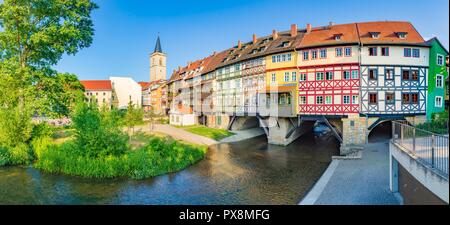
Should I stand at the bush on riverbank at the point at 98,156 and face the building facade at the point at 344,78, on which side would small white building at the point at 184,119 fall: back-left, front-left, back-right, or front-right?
front-left

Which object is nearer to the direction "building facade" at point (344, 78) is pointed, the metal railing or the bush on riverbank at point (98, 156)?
the bush on riverbank

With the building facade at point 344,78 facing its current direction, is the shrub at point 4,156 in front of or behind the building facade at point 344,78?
in front

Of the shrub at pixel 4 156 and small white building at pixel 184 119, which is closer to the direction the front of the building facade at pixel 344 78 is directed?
the shrub

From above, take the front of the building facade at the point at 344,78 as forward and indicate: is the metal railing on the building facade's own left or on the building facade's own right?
on the building facade's own left

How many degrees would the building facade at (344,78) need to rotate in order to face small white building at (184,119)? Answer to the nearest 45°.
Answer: approximately 90° to its right

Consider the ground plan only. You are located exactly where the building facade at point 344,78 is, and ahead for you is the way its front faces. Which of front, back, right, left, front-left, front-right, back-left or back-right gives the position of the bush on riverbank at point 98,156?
front

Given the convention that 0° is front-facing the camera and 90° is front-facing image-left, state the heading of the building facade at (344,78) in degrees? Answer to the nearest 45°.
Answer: approximately 45°

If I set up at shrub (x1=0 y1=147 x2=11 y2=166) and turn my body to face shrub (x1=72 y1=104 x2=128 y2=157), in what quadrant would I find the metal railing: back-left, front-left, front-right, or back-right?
front-right
